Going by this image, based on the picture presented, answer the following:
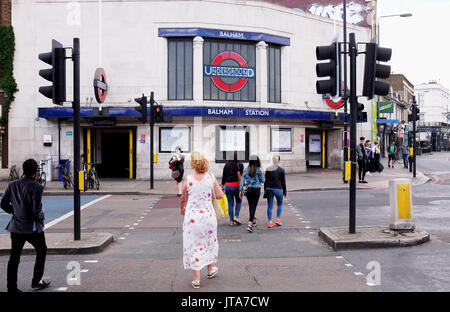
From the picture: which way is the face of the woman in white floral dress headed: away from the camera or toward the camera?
away from the camera

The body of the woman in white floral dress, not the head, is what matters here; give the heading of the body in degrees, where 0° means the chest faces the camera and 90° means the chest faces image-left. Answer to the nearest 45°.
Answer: approximately 180°

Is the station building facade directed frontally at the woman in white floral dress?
yes

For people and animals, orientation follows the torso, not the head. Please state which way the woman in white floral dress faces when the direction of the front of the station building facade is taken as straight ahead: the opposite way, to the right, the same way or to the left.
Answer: the opposite way

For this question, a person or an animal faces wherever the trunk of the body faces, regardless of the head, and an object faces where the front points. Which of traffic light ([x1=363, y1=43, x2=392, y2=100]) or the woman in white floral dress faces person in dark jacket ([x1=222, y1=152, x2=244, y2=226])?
the woman in white floral dress

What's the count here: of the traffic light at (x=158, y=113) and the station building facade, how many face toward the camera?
2

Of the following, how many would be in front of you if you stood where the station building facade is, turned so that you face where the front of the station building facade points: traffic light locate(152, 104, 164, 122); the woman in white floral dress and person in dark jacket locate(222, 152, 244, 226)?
3

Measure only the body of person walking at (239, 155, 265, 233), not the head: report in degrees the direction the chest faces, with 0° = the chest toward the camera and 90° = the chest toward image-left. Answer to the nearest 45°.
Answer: approximately 180°

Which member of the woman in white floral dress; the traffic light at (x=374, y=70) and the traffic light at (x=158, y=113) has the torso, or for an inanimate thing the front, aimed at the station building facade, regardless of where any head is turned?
the woman in white floral dress
